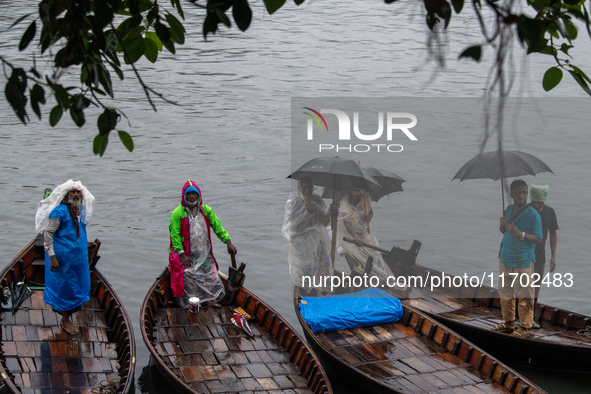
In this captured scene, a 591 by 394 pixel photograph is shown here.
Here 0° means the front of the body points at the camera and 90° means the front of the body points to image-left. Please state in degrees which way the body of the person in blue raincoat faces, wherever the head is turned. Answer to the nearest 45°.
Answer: approximately 315°

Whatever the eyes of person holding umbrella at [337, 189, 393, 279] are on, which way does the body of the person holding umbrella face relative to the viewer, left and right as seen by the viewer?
facing the viewer and to the right of the viewer

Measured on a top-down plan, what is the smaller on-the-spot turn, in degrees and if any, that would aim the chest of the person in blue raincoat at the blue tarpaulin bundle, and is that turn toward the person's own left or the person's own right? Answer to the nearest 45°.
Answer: approximately 45° to the person's own left

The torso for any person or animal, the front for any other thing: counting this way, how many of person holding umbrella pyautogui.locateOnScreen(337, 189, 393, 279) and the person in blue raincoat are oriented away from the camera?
0

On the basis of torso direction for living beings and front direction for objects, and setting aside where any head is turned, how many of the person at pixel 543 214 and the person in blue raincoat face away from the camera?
0
